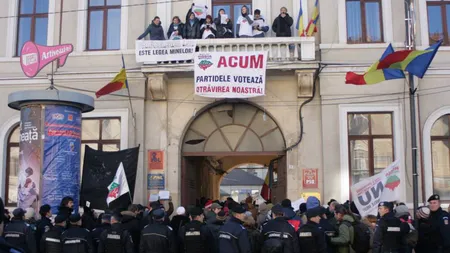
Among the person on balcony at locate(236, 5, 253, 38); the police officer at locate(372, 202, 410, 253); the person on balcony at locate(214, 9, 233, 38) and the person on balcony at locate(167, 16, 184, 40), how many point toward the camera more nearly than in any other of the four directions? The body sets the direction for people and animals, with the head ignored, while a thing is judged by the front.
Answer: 3

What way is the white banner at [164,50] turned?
toward the camera

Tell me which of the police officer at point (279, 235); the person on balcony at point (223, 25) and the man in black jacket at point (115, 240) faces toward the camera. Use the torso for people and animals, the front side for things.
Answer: the person on balcony

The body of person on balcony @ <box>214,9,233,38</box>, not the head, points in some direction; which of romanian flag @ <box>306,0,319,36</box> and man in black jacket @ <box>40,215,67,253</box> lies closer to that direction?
the man in black jacket

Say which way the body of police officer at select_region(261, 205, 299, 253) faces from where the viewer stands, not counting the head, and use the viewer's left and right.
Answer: facing away from the viewer

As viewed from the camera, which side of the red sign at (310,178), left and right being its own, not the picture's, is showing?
front

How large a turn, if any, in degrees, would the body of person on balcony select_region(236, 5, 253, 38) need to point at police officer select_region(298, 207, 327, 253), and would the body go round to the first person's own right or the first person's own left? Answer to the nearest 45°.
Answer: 0° — they already face them

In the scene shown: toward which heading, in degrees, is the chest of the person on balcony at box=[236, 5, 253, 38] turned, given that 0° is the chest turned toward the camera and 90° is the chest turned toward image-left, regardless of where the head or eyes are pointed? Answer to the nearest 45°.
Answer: approximately 0°

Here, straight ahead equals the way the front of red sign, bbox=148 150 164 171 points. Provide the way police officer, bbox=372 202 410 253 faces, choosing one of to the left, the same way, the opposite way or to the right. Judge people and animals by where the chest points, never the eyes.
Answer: the opposite way

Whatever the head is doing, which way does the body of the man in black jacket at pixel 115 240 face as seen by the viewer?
away from the camera

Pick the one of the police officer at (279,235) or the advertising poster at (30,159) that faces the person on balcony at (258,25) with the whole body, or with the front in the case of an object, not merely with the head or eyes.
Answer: the police officer

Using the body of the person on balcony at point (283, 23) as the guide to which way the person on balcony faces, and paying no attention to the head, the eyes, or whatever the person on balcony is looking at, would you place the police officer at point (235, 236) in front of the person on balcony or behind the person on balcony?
in front

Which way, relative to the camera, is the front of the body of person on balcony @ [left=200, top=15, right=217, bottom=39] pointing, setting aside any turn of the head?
toward the camera
